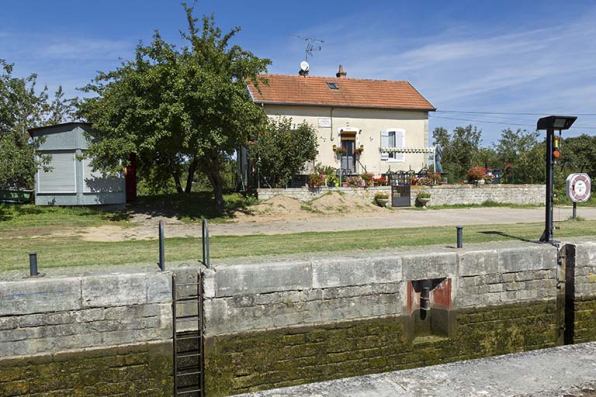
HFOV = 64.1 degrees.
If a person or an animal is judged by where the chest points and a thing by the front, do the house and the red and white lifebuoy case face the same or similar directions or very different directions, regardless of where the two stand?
same or similar directions

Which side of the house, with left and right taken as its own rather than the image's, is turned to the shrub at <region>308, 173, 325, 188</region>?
front

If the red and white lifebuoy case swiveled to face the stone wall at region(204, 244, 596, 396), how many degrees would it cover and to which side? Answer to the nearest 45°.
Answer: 0° — it already faces it

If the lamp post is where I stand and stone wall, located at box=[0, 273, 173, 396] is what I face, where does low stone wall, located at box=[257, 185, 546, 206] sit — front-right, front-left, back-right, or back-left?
back-right

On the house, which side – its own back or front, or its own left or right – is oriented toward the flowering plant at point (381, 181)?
front

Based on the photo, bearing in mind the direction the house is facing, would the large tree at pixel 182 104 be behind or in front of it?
in front

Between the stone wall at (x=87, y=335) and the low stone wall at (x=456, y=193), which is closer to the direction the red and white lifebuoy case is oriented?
the stone wall

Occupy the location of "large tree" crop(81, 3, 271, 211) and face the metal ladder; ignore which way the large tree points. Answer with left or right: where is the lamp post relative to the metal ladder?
left

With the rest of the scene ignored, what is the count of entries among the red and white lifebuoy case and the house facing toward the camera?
2

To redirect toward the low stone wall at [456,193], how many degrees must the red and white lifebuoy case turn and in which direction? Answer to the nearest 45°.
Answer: approximately 135° to its right

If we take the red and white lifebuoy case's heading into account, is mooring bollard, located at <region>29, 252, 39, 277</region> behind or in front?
in front

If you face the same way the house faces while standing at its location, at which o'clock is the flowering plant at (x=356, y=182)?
The flowering plant is roughly at 12 o'clock from the house.

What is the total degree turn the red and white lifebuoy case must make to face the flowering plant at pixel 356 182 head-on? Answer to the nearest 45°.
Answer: approximately 135° to its right

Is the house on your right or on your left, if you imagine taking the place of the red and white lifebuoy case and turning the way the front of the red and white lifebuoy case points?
on your right

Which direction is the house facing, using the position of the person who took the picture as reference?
facing the viewer

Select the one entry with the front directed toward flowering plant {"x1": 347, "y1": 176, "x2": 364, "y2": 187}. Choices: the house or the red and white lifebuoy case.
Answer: the house

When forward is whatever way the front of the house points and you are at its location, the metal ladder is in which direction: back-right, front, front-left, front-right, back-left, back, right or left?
front

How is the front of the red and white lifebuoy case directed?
toward the camera
